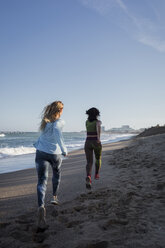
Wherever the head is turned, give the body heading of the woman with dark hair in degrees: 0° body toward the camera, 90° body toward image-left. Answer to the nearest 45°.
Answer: approximately 180°

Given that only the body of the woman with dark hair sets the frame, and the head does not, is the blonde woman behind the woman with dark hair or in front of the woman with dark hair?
behind
